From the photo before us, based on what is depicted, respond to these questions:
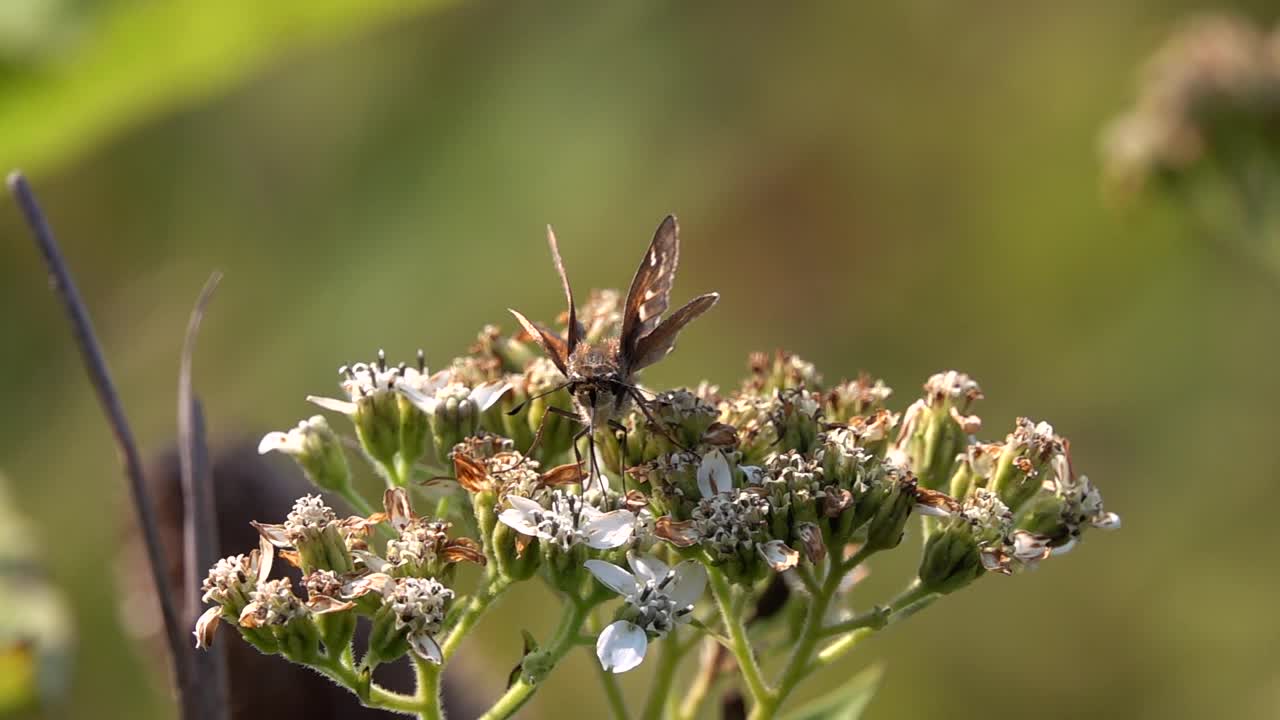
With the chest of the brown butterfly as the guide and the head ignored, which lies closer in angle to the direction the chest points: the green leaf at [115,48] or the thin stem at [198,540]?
the thin stem

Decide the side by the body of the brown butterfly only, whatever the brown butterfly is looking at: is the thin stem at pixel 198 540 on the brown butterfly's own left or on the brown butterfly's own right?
on the brown butterfly's own right

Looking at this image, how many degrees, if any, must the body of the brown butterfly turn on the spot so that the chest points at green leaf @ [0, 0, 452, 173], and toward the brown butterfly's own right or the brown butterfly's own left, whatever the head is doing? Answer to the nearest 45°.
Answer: approximately 135° to the brown butterfly's own right

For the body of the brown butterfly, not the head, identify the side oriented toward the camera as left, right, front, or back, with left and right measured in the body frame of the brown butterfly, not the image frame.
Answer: front
